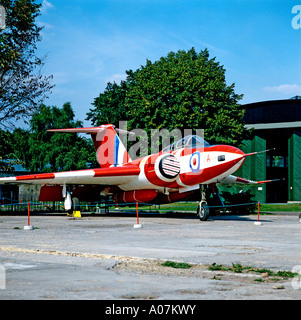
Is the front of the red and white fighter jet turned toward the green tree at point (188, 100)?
no

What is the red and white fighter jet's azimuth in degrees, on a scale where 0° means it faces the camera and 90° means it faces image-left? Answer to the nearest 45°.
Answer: approximately 315°
